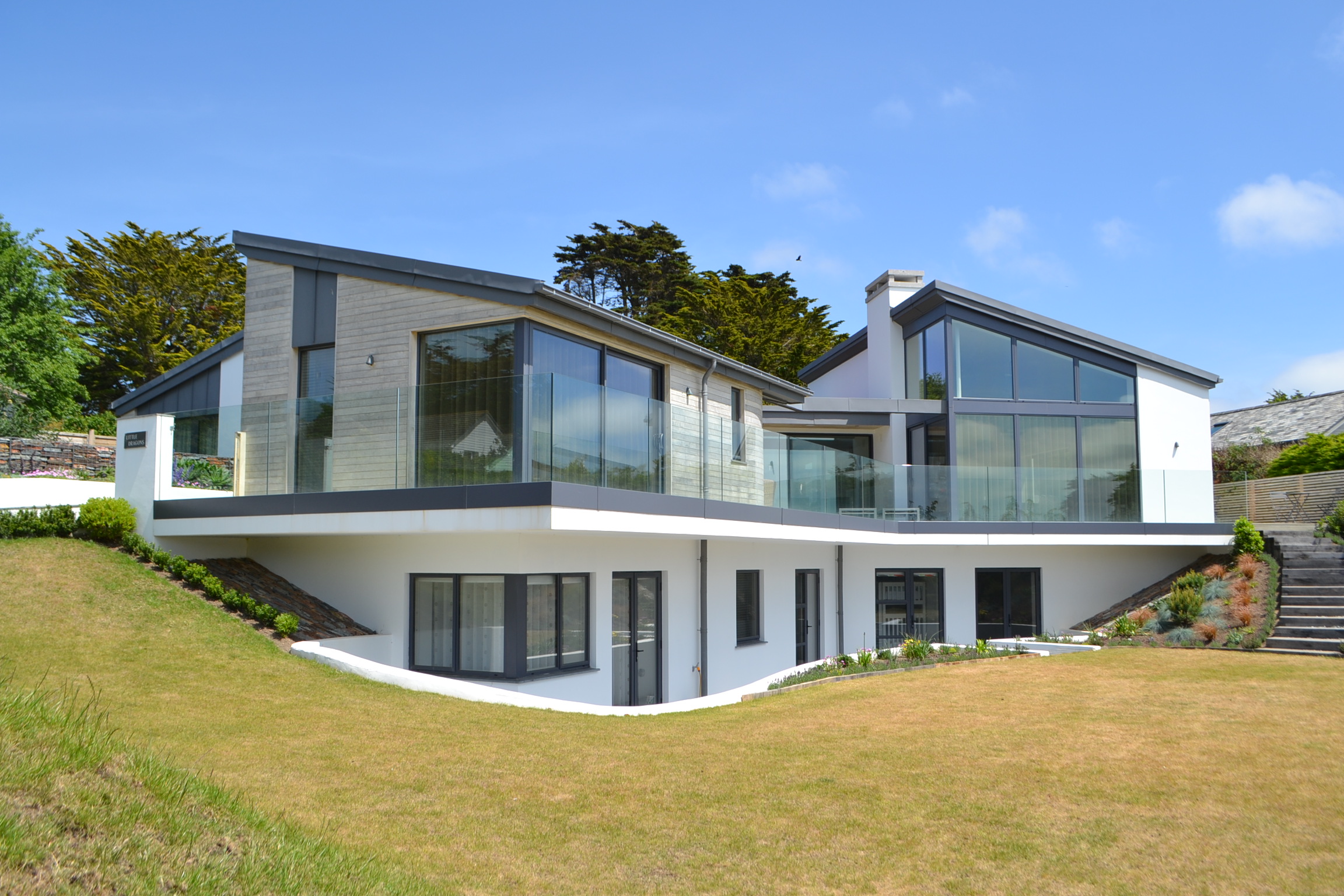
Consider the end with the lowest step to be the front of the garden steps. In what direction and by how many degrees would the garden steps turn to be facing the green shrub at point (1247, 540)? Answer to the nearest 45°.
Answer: approximately 180°

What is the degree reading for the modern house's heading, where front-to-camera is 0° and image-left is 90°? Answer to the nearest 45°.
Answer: approximately 0°

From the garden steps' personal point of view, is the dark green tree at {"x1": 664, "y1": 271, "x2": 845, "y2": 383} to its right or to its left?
on its right

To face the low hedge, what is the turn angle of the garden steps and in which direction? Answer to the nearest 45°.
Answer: approximately 45° to its right

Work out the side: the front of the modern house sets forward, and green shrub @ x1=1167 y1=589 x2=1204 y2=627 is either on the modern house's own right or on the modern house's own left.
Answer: on the modern house's own left

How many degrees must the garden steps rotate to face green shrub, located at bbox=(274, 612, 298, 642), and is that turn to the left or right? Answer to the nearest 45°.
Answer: approximately 45° to its right

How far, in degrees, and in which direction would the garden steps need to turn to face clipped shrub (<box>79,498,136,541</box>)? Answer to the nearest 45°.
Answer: approximately 45° to its right

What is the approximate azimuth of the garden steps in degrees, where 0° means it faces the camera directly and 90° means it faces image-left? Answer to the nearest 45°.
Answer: approximately 0°
